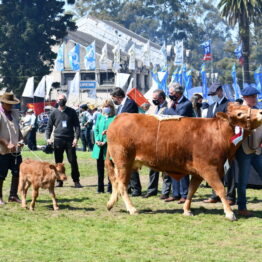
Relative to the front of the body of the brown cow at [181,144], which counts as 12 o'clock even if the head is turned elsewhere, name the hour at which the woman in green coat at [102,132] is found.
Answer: The woman in green coat is roughly at 8 o'clock from the brown cow.

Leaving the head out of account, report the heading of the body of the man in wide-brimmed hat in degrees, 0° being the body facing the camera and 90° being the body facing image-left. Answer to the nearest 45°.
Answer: approximately 315°

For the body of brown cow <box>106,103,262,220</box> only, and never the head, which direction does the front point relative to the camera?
to the viewer's right

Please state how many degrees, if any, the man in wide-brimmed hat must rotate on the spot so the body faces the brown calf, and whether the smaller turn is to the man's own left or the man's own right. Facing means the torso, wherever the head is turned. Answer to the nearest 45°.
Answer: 0° — they already face it

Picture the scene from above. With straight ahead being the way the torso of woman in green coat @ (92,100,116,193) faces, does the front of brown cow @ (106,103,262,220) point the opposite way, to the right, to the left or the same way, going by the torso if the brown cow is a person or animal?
to the left

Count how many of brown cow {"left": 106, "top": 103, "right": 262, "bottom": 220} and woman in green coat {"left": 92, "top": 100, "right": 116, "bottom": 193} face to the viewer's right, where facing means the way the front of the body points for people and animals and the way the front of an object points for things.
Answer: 1

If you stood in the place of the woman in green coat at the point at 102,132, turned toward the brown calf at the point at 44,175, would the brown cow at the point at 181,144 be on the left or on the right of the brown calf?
left

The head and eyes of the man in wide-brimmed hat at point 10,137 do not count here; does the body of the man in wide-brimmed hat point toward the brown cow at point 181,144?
yes

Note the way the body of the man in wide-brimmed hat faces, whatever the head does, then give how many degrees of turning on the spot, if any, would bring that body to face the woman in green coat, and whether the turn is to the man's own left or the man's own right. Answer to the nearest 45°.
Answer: approximately 90° to the man's own left
